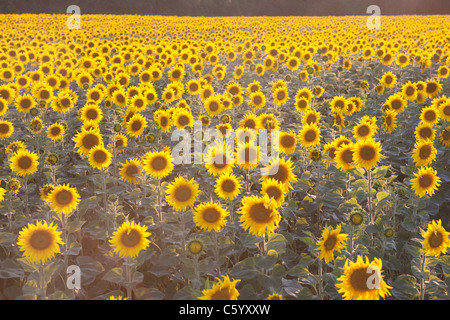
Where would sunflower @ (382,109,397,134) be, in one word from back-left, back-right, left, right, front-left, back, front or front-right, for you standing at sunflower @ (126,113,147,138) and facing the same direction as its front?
left

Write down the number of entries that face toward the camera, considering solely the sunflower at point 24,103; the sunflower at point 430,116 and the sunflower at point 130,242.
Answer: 3

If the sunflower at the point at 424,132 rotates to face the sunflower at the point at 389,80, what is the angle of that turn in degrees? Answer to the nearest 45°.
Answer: approximately 180°

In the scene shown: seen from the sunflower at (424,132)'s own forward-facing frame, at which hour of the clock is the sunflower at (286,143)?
the sunflower at (286,143) is roughly at 2 o'clock from the sunflower at (424,132).

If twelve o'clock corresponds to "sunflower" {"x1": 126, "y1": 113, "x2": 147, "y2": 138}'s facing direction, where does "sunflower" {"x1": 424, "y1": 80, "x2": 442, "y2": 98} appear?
"sunflower" {"x1": 424, "y1": 80, "x2": 442, "y2": 98} is roughly at 9 o'clock from "sunflower" {"x1": 126, "y1": 113, "x2": 147, "y2": 138}.

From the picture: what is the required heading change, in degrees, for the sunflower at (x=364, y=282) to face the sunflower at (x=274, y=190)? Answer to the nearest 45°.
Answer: approximately 135° to its right

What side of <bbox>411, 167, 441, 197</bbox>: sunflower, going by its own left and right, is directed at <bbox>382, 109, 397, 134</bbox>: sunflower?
back

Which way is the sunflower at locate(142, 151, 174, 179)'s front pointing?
toward the camera

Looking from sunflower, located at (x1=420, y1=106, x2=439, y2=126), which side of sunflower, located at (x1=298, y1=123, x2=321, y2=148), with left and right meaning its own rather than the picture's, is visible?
left

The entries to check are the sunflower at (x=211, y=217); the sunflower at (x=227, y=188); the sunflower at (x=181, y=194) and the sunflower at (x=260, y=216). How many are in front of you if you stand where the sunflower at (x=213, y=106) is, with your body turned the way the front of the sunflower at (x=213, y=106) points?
4

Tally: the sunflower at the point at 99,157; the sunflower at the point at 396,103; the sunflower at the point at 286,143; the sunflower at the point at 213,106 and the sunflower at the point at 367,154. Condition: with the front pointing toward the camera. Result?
5

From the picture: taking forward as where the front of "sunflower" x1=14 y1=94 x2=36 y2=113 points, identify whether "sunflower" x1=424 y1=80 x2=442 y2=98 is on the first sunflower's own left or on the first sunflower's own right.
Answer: on the first sunflower's own left

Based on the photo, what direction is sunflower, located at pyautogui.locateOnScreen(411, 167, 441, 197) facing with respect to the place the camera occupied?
facing the viewer

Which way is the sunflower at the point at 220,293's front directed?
toward the camera

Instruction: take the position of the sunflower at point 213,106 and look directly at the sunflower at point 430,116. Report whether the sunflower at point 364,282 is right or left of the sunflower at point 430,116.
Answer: right

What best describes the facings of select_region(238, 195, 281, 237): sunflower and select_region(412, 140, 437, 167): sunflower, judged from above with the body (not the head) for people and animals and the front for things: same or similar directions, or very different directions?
same or similar directions

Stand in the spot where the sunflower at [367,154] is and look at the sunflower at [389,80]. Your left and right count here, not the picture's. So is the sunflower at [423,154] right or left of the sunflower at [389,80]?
right

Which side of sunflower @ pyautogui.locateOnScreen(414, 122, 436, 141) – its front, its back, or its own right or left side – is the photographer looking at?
front

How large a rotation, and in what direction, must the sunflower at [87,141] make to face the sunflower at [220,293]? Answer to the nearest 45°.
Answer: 0° — it already faces it

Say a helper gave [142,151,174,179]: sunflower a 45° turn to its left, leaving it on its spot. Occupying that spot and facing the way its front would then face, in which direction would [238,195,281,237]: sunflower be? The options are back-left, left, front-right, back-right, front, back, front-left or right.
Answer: front

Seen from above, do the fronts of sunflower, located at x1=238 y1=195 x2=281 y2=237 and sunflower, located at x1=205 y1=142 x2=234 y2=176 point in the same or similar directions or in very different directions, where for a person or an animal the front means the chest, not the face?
same or similar directions
